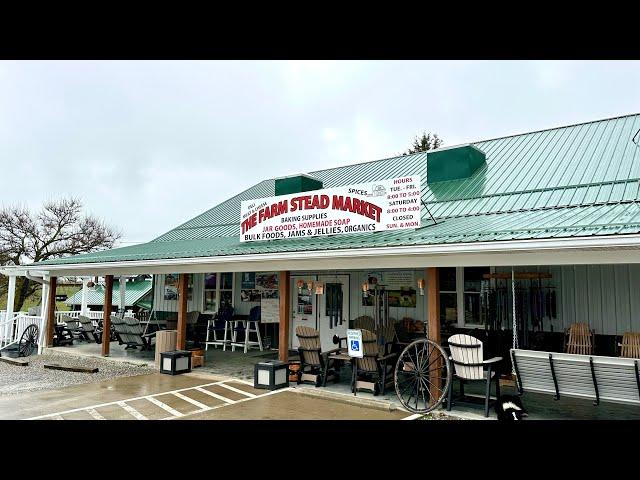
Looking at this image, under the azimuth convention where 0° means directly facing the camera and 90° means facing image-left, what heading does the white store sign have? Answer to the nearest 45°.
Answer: approximately 45°

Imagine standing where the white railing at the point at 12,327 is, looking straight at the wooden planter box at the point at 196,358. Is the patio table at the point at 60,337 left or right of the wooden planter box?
left
